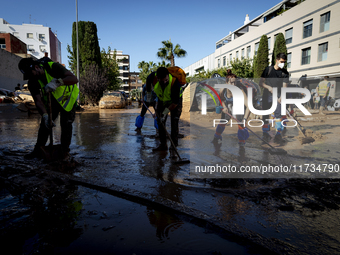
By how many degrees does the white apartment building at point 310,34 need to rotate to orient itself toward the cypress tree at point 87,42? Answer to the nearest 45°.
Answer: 0° — it already faces it

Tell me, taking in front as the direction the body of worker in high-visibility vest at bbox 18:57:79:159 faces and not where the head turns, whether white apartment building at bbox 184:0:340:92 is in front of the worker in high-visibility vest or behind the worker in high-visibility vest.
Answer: behind

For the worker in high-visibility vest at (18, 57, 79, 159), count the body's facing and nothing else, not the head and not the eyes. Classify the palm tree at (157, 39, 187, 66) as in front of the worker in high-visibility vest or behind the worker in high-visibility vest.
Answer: behind

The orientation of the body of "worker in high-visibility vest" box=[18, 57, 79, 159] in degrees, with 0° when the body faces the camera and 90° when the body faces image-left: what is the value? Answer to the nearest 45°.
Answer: approximately 45°

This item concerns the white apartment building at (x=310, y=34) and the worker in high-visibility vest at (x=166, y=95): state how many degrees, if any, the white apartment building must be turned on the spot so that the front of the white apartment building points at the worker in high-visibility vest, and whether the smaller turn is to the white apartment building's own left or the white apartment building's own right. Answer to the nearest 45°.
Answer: approximately 45° to the white apartment building's own left

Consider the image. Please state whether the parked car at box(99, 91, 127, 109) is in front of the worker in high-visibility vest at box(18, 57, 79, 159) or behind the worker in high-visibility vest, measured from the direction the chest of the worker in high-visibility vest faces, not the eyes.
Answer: behind

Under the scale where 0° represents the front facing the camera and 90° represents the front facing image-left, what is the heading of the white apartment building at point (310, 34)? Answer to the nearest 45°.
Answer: approximately 45°

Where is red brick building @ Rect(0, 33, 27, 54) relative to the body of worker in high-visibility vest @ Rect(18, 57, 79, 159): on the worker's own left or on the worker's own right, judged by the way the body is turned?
on the worker's own right
